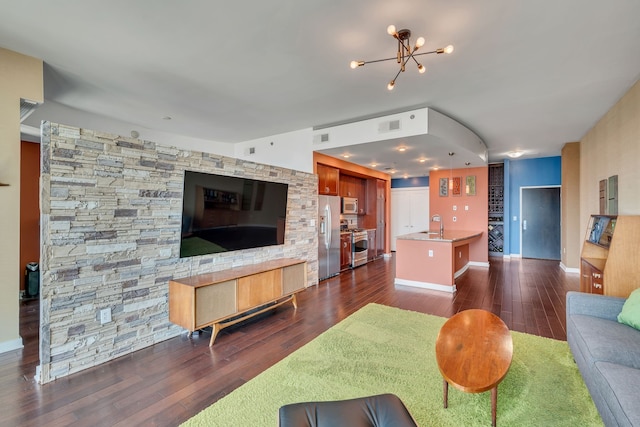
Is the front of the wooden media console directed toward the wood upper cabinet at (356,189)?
no

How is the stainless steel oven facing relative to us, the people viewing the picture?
facing the viewer and to the right of the viewer

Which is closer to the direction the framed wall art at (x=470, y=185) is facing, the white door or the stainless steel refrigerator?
the stainless steel refrigerator

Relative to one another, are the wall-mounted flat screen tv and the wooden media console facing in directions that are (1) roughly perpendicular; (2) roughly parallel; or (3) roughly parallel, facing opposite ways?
roughly parallel

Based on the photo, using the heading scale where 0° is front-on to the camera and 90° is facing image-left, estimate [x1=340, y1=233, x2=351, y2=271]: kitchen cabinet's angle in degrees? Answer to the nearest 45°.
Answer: approximately 315°

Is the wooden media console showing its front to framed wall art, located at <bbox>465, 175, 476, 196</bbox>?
no

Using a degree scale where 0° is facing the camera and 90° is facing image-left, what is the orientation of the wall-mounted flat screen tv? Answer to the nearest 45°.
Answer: approximately 315°

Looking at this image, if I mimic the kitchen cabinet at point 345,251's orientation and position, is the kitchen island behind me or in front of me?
in front

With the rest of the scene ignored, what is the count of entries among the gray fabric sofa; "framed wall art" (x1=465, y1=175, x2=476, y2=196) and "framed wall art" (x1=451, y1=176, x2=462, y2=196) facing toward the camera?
2

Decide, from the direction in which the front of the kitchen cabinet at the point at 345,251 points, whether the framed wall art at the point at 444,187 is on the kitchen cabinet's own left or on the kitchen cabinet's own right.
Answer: on the kitchen cabinet's own left

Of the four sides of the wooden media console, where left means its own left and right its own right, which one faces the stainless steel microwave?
left

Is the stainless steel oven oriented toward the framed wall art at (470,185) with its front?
no

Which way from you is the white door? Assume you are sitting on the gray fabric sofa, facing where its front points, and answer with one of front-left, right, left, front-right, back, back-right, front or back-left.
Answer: front-right

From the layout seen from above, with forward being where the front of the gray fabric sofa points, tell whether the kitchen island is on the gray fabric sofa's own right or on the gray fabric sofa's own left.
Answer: on the gray fabric sofa's own right

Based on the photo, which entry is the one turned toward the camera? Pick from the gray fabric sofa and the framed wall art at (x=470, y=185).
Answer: the framed wall art

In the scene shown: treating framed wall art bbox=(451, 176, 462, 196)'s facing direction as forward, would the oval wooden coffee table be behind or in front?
in front

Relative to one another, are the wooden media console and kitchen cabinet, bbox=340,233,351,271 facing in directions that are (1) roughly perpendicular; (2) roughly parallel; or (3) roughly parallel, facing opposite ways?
roughly parallel

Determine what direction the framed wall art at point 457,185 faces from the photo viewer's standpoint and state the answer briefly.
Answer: facing the viewer

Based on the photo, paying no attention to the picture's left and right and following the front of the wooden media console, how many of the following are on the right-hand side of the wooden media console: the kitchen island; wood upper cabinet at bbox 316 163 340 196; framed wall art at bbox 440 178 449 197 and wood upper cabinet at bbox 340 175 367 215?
0
